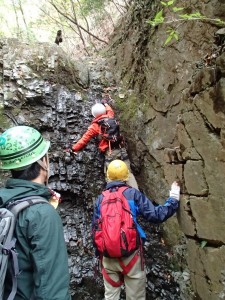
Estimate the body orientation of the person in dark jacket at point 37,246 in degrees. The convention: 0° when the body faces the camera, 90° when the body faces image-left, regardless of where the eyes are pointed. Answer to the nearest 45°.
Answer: approximately 225°

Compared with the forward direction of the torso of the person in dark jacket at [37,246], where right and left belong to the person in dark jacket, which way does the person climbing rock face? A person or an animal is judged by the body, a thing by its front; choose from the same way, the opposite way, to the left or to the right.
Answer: to the left

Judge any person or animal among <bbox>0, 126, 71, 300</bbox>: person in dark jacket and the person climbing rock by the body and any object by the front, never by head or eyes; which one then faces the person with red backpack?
the person in dark jacket

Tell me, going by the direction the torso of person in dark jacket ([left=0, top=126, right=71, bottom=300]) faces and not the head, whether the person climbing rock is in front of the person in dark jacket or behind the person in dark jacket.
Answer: in front

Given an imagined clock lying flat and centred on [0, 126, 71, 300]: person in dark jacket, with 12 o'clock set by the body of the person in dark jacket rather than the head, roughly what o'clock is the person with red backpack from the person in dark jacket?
The person with red backpack is roughly at 12 o'clock from the person in dark jacket.

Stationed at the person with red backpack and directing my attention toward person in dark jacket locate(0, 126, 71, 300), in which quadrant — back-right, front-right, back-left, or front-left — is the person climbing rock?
back-right

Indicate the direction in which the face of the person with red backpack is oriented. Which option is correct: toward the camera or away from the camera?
away from the camera

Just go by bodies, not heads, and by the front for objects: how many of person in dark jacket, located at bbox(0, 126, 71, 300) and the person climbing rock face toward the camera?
0

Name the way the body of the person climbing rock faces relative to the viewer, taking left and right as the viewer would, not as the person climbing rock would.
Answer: facing away from the viewer and to the left of the viewer

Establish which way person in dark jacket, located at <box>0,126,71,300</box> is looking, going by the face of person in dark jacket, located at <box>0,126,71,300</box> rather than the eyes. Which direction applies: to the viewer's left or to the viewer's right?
to the viewer's right

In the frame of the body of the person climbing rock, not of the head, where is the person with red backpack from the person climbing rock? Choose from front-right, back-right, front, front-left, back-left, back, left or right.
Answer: back-left
